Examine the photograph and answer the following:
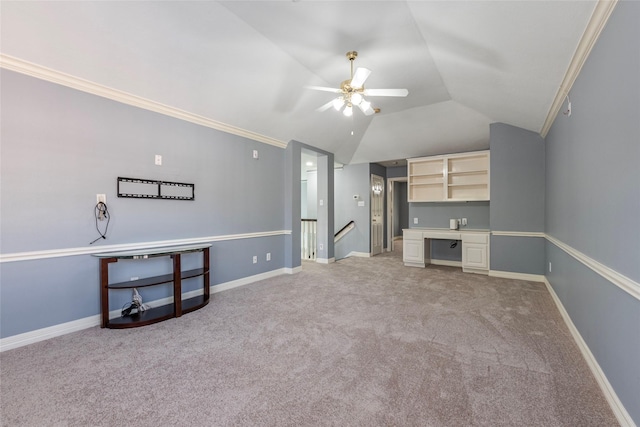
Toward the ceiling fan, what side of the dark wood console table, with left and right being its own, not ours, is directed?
front

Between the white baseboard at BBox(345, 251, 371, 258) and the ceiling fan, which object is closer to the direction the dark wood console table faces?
the ceiling fan

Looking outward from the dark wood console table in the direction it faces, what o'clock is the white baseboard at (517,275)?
The white baseboard is roughly at 11 o'clock from the dark wood console table.

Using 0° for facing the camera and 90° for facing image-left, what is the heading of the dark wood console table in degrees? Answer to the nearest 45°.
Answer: approximately 315°

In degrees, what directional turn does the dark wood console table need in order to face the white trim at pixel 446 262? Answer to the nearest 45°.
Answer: approximately 45° to its left

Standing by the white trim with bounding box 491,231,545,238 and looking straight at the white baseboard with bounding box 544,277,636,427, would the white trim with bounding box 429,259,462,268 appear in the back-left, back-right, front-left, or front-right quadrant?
back-right

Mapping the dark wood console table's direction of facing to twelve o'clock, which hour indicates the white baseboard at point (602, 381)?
The white baseboard is roughly at 12 o'clock from the dark wood console table.

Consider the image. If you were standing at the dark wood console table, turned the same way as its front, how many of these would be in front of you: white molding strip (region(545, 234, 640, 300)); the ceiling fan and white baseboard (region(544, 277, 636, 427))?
3

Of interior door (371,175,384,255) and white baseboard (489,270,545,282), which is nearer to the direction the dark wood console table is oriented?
the white baseboard
